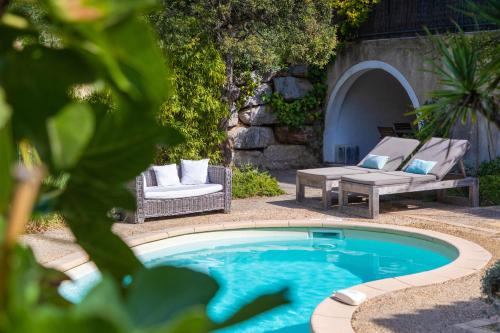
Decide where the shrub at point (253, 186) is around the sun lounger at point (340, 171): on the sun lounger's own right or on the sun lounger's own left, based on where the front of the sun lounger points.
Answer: on the sun lounger's own right

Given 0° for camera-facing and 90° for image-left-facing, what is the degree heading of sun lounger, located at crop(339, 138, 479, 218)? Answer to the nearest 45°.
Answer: approximately 45°

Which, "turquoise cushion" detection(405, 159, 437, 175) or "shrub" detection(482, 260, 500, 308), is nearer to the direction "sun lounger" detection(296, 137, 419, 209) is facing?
the shrub

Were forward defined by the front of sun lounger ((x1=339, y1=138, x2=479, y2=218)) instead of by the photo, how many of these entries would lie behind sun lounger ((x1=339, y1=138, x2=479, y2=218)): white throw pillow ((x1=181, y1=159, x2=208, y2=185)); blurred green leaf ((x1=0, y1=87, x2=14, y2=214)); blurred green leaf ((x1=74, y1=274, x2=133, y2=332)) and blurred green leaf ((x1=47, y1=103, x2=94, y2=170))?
0

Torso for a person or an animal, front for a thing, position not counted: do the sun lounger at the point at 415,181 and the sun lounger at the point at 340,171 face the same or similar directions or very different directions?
same or similar directions

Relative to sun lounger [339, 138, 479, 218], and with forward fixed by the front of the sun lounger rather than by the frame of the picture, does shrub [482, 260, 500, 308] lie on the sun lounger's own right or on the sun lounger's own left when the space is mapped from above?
on the sun lounger's own left

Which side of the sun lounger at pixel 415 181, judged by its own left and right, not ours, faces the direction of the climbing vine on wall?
right

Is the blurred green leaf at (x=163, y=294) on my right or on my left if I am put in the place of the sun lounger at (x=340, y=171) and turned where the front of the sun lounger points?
on my left

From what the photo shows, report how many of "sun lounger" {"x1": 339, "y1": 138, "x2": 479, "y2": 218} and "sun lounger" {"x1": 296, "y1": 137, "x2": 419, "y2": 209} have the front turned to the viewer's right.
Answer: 0

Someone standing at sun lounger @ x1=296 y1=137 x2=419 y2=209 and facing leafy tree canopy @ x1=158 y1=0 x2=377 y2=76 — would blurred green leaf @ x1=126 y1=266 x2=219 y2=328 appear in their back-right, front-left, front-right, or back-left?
back-left
